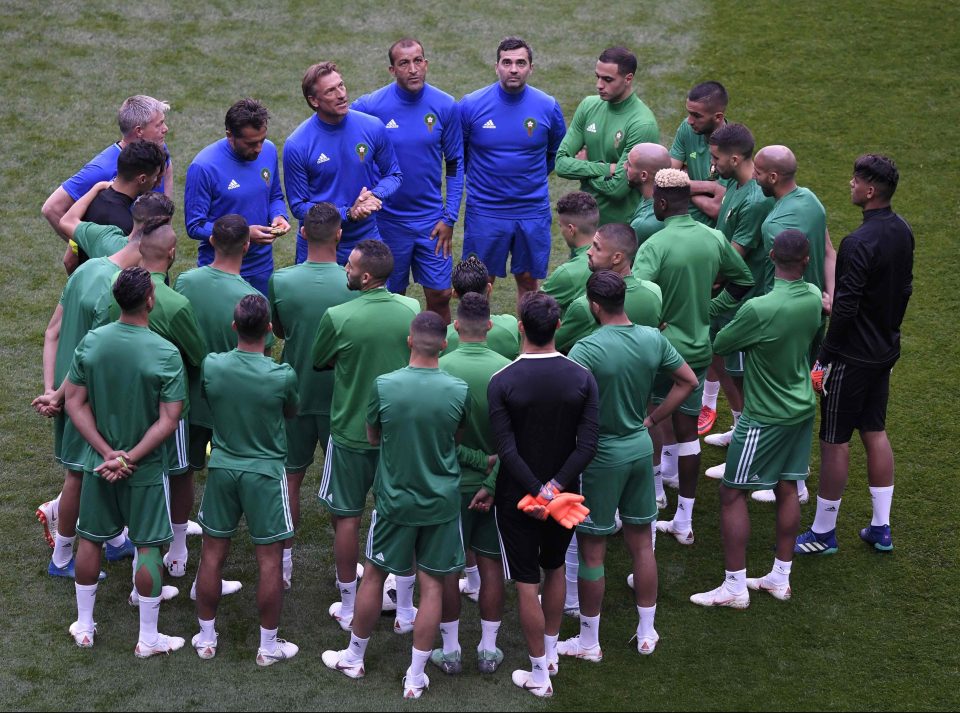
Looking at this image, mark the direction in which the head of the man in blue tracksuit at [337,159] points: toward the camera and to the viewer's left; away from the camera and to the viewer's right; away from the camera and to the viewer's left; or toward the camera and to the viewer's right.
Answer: toward the camera and to the viewer's right

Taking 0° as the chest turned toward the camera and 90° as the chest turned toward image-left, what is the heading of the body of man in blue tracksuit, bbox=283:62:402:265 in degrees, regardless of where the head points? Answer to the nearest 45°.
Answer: approximately 315°

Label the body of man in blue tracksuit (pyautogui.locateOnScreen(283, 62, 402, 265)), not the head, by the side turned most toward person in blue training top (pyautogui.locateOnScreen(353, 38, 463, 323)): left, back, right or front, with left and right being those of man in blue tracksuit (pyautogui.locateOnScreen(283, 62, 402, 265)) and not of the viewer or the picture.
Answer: left

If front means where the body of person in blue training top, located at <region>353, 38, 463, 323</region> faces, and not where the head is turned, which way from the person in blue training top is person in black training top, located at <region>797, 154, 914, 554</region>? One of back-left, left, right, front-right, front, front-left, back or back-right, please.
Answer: front-left

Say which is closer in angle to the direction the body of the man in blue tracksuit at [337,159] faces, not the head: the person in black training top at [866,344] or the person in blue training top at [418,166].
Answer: the person in black training top

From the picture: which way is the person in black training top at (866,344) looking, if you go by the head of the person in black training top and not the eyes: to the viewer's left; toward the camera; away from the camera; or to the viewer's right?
to the viewer's left

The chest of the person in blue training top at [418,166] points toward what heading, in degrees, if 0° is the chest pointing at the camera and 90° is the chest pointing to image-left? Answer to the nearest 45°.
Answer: approximately 0°
